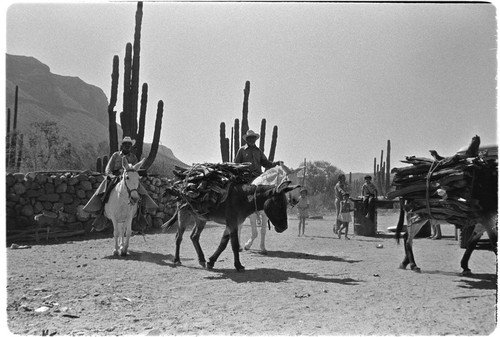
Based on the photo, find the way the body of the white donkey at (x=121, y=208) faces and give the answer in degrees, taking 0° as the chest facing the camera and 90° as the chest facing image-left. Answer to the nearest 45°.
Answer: approximately 0°

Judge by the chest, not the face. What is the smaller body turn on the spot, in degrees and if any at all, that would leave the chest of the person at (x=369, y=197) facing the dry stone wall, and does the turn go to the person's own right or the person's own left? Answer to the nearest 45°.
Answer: approximately 90° to the person's own right

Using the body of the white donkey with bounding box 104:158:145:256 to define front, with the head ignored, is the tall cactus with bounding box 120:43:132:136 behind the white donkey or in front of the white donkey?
behind

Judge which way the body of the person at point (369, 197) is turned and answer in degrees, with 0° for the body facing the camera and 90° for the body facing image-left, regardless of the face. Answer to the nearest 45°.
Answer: approximately 0°

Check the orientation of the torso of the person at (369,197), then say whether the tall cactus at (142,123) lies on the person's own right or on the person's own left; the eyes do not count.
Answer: on the person's own right

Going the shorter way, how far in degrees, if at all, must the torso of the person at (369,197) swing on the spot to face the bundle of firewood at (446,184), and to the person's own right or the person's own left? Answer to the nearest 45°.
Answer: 0° — they already face it

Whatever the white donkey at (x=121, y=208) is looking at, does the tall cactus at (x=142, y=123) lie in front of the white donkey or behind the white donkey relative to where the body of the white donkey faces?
behind

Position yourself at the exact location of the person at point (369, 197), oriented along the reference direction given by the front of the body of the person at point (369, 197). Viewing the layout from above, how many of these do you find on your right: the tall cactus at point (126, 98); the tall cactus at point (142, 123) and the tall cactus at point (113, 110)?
3

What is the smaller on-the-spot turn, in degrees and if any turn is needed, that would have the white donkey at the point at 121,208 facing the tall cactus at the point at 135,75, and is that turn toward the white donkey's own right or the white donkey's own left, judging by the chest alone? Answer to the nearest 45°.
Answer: approximately 180°
